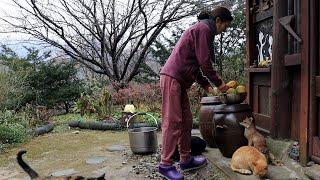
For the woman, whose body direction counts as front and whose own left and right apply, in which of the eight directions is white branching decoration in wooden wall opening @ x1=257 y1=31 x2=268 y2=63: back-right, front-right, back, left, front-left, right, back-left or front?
front-left

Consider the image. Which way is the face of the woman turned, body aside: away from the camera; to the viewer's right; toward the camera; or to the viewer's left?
to the viewer's right

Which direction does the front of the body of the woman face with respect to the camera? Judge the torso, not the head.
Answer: to the viewer's right

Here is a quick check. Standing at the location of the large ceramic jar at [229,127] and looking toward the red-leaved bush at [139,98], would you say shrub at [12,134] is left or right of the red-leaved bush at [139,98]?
left

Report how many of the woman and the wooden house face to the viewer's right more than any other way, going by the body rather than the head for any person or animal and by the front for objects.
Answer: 1

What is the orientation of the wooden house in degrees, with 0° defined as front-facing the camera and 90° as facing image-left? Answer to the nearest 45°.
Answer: approximately 45°

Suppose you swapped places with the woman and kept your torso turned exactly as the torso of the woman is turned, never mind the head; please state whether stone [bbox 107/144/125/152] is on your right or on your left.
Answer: on your left

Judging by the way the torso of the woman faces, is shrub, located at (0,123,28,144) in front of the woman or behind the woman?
behind

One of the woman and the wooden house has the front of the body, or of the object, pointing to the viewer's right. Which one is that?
the woman
